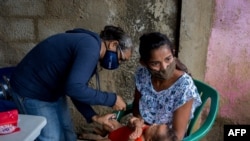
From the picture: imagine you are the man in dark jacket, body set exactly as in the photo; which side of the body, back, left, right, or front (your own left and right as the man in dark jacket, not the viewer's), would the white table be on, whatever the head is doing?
right

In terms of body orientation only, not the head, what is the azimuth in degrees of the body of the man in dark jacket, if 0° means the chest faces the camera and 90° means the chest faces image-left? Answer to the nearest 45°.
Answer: approximately 270°

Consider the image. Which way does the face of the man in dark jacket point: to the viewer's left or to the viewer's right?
to the viewer's right

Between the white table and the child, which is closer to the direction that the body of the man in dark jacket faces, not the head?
the child

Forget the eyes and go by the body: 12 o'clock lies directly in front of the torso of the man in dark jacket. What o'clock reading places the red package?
The red package is roughly at 4 o'clock from the man in dark jacket.

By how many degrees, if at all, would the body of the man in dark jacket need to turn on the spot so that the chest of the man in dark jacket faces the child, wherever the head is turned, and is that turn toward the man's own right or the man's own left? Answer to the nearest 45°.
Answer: approximately 45° to the man's own right

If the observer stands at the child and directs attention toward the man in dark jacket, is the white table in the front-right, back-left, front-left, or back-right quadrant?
front-left
